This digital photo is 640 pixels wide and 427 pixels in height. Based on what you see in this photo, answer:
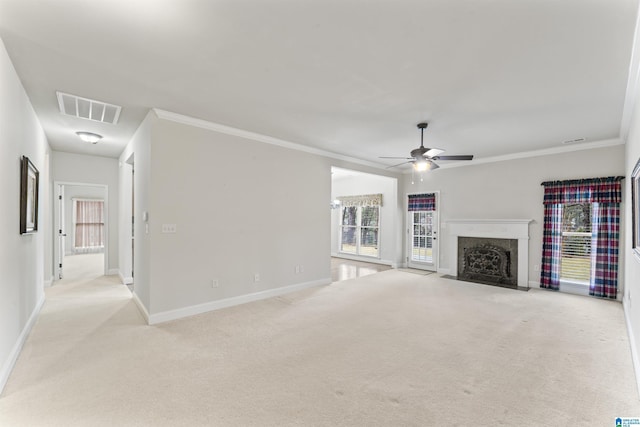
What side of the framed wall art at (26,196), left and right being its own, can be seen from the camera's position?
right

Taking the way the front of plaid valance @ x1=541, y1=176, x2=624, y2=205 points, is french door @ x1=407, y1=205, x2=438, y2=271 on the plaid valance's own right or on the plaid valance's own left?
on the plaid valance's own right

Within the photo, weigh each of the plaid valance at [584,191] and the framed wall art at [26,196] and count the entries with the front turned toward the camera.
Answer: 1

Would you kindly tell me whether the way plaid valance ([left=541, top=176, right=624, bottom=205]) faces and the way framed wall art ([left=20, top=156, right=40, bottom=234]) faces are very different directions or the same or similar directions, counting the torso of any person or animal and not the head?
very different directions

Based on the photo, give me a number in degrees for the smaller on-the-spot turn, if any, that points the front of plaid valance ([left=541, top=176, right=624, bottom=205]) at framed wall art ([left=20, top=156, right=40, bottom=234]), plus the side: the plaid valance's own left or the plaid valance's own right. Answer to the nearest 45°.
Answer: approximately 45° to the plaid valance's own right

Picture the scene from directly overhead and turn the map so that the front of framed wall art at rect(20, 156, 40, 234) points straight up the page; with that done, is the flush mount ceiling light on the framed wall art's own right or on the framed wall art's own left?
on the framed wall art's own left

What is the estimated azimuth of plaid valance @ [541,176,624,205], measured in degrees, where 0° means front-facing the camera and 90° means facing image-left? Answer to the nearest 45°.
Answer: approximately 0°

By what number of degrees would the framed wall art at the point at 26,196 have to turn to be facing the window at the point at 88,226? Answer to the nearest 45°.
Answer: approximately 90° to its left

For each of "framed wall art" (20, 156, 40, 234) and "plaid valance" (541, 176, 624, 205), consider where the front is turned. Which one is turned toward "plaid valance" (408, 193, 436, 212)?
the framed wall art
